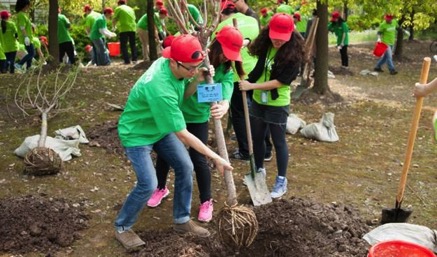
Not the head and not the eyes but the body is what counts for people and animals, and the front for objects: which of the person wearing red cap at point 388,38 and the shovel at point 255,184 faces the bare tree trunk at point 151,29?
the person wearing red cap

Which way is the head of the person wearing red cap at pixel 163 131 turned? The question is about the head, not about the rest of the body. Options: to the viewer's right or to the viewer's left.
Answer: to the viewer's right

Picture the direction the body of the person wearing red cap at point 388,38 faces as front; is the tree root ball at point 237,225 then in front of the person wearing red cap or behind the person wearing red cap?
in front

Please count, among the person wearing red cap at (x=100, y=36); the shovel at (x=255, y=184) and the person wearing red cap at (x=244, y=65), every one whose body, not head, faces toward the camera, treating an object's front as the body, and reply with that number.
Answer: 1

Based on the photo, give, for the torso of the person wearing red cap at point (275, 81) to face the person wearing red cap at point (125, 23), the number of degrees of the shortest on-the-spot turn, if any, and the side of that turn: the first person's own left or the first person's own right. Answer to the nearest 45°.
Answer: approximately 90° to the first person's own right
